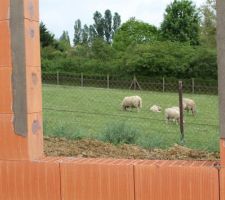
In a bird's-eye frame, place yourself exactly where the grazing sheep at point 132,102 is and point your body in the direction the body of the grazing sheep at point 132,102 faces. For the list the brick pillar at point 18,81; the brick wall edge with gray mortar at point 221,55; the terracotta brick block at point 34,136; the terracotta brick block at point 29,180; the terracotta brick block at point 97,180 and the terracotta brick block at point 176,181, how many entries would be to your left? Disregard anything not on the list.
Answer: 6

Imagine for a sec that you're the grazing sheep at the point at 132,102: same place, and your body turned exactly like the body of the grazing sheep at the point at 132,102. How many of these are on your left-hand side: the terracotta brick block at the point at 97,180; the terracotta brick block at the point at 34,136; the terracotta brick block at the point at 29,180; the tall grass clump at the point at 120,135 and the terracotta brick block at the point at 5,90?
5

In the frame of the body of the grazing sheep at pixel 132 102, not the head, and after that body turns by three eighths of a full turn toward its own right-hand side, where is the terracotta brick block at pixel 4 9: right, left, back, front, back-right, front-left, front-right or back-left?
back-right

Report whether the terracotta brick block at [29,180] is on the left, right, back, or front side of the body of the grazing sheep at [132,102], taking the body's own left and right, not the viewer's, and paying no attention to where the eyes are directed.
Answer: left

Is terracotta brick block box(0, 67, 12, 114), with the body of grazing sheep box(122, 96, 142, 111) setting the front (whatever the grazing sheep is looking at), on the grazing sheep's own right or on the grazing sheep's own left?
on the grazing sheep's own left

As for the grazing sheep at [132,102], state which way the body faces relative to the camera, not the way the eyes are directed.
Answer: to the viewer's left

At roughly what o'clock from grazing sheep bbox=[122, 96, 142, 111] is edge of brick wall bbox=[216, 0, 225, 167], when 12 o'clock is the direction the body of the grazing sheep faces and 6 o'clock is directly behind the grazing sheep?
The edge of brick wall is roughly at 9 o'clock from the grazing sheep.

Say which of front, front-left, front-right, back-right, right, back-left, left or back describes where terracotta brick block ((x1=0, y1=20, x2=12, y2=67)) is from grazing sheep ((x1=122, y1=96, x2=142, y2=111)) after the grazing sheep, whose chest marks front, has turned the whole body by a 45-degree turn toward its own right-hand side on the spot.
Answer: back-left

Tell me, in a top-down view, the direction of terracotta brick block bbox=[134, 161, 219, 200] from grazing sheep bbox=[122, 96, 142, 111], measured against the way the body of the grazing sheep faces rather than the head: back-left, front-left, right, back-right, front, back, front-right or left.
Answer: left

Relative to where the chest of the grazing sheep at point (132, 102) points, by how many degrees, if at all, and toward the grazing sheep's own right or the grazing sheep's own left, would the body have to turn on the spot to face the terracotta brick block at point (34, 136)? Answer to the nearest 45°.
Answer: approximately 90° to the grazing sheep's own left

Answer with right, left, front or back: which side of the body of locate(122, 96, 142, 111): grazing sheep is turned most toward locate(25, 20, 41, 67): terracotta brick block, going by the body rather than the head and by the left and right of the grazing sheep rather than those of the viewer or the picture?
left

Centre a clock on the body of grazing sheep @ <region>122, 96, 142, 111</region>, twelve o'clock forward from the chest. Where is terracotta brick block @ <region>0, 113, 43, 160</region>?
The terracotta brick block is roughly at 9 o'clock from the grazing sheep.

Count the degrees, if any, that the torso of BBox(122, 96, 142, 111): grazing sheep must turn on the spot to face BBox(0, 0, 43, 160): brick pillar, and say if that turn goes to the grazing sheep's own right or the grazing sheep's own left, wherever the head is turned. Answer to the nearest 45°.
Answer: approximately 90° to the grazing sheep's own left

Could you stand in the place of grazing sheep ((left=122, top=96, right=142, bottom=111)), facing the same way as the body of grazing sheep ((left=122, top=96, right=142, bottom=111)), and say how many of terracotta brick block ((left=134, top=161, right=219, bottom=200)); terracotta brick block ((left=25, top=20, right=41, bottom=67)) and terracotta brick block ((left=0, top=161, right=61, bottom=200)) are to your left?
3
